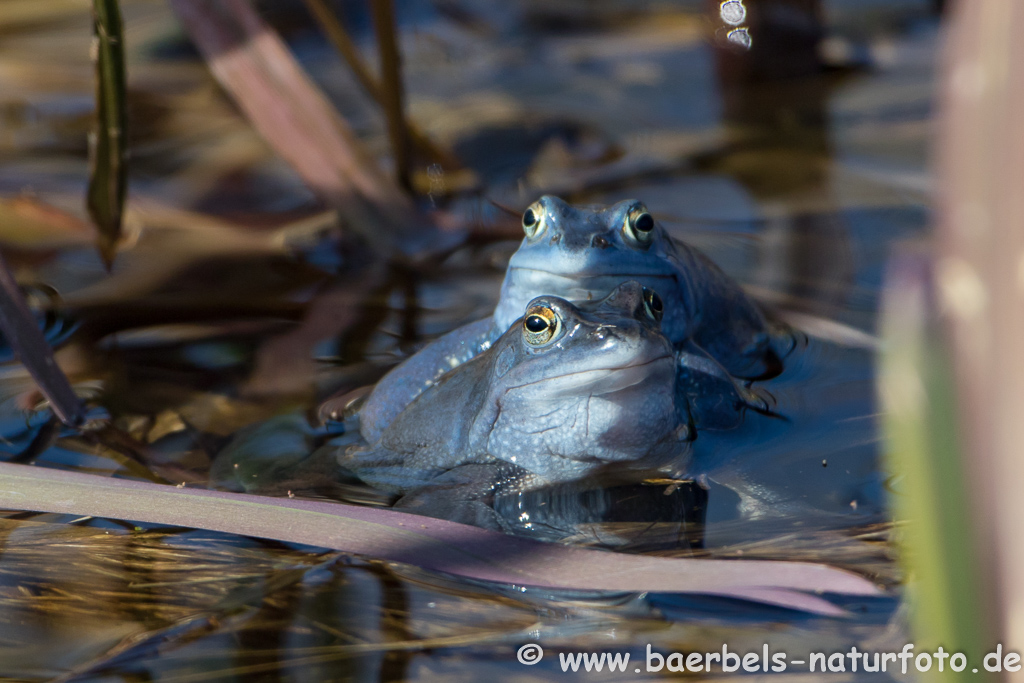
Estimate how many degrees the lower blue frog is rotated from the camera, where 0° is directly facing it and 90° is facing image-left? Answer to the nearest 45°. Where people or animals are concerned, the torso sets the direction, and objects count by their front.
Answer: approximately 315°
